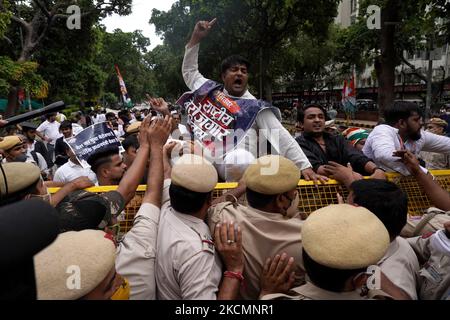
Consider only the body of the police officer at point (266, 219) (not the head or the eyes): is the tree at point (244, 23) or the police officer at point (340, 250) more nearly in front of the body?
the tree

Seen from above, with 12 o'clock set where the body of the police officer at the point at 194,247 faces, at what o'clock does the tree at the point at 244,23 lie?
The tree is roughly at 11 o'clock from the police officer.

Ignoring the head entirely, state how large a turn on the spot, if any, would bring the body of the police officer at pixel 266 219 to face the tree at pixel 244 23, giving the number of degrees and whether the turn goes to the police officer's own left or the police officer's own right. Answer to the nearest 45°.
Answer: approximately 45° to the police officer's own left

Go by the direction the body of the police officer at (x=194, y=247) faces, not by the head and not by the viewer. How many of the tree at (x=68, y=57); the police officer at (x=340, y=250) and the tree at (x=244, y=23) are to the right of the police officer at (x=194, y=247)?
1

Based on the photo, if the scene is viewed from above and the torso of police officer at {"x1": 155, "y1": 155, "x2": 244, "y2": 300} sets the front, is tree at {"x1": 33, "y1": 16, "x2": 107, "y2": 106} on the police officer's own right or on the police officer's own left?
on the police officer's own left

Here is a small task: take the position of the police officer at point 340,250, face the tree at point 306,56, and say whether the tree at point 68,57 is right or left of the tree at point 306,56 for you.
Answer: left

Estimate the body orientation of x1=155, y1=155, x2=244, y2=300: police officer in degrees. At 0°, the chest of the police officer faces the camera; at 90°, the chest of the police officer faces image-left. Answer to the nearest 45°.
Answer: approximately 225°

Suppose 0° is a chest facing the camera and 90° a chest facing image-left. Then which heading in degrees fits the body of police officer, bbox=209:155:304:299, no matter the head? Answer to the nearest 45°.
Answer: approximately 225°

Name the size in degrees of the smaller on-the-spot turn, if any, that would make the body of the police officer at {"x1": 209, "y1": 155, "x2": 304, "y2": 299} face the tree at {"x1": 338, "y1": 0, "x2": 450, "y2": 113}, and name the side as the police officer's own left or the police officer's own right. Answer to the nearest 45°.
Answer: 0° — they already face it

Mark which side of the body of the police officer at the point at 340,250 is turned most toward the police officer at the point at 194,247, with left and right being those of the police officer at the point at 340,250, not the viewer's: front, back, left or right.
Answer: left

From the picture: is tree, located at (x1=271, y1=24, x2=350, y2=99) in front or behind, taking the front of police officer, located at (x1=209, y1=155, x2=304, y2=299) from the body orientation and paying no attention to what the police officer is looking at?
in front

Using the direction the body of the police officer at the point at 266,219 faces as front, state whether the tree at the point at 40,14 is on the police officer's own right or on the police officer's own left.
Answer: on the police officer's own left

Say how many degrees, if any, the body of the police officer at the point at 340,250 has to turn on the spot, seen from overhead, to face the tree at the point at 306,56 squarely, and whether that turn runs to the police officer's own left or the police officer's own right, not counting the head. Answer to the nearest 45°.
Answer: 0° — they already face it

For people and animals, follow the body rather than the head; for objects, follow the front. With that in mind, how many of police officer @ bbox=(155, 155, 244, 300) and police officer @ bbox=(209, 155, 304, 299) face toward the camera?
0

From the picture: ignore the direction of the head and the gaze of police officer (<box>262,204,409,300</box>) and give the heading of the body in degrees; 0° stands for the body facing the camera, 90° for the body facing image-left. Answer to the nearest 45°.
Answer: approximately 180°

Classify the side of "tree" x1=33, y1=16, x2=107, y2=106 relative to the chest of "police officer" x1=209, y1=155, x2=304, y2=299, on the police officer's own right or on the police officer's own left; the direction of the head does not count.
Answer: on the police officer's own left
